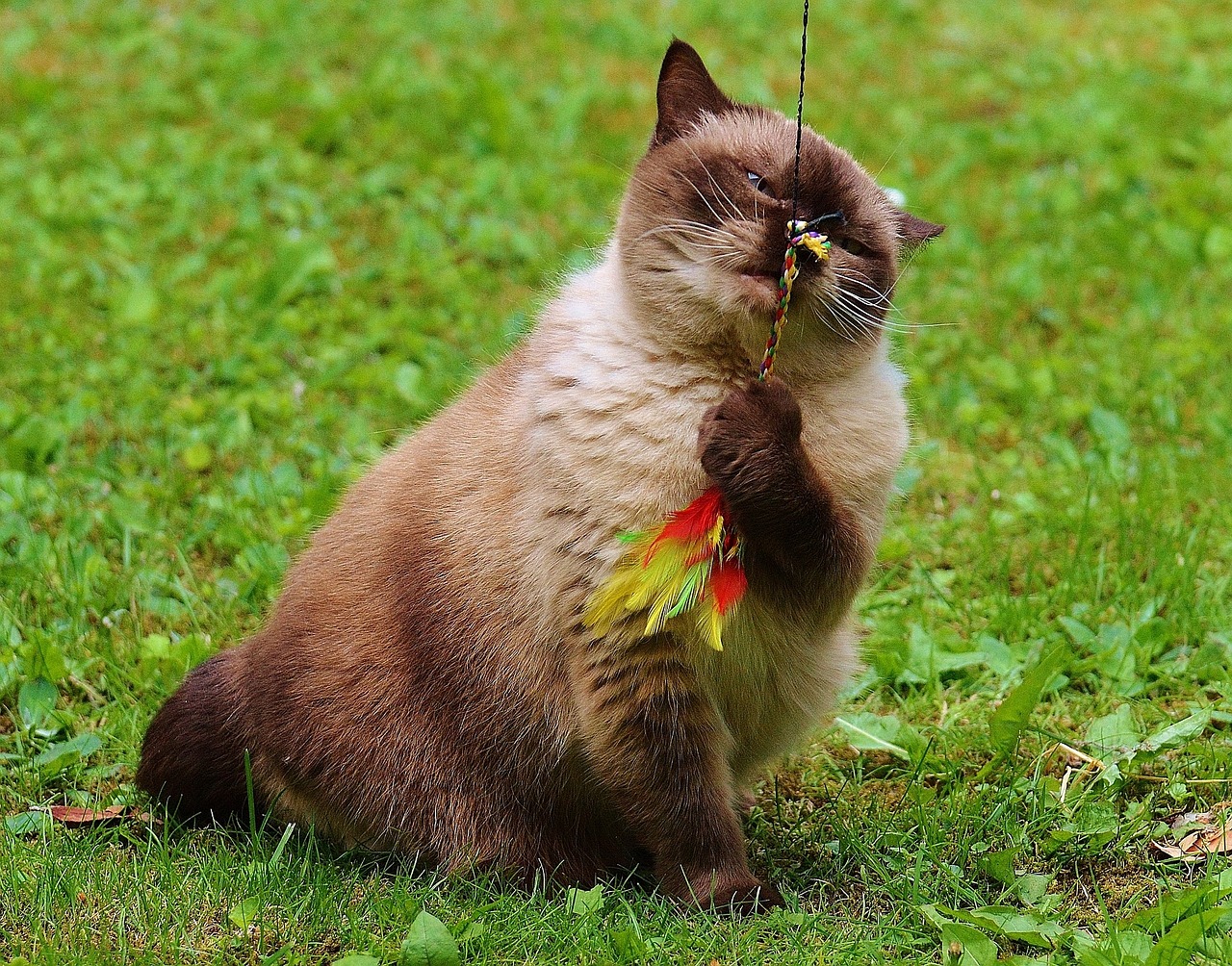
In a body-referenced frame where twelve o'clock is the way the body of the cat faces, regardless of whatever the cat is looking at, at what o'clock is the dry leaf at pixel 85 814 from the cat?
The dry leaf is roughly at 5 o'clock from the cat.

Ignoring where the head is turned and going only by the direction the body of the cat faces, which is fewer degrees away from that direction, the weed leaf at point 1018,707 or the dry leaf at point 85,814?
the weed leaf

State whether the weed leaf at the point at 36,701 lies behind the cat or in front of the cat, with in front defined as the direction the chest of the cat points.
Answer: behind

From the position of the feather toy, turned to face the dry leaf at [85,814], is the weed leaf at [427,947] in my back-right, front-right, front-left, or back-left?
front-left

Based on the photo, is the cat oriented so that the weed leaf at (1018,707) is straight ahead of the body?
no

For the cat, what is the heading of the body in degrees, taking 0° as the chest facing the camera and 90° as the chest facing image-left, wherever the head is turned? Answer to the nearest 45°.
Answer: approximately 315°

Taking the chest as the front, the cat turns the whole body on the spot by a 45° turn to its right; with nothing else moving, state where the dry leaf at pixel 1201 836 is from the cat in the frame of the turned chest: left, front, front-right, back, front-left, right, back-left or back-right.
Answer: left

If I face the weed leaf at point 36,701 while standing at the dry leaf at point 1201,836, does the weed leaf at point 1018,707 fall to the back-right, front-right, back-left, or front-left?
front-right
